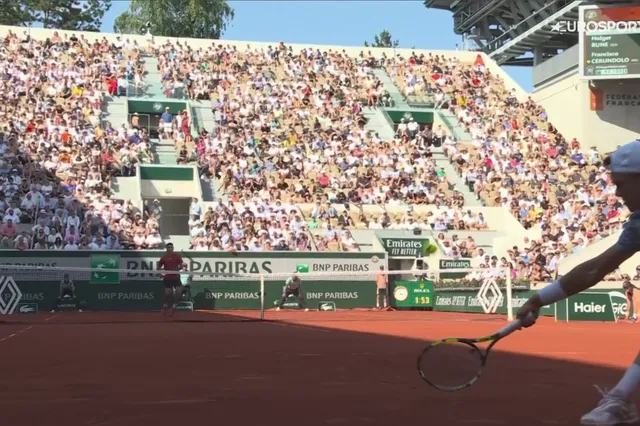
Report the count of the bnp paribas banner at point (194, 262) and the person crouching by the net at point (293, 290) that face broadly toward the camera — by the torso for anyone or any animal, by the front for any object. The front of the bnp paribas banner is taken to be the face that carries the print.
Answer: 2

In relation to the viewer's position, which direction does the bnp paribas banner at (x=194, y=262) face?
facing the viewer

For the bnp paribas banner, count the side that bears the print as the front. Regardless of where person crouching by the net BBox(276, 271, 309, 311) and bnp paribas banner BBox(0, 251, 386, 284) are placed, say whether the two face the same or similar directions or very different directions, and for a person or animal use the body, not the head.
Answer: same or similar directions
